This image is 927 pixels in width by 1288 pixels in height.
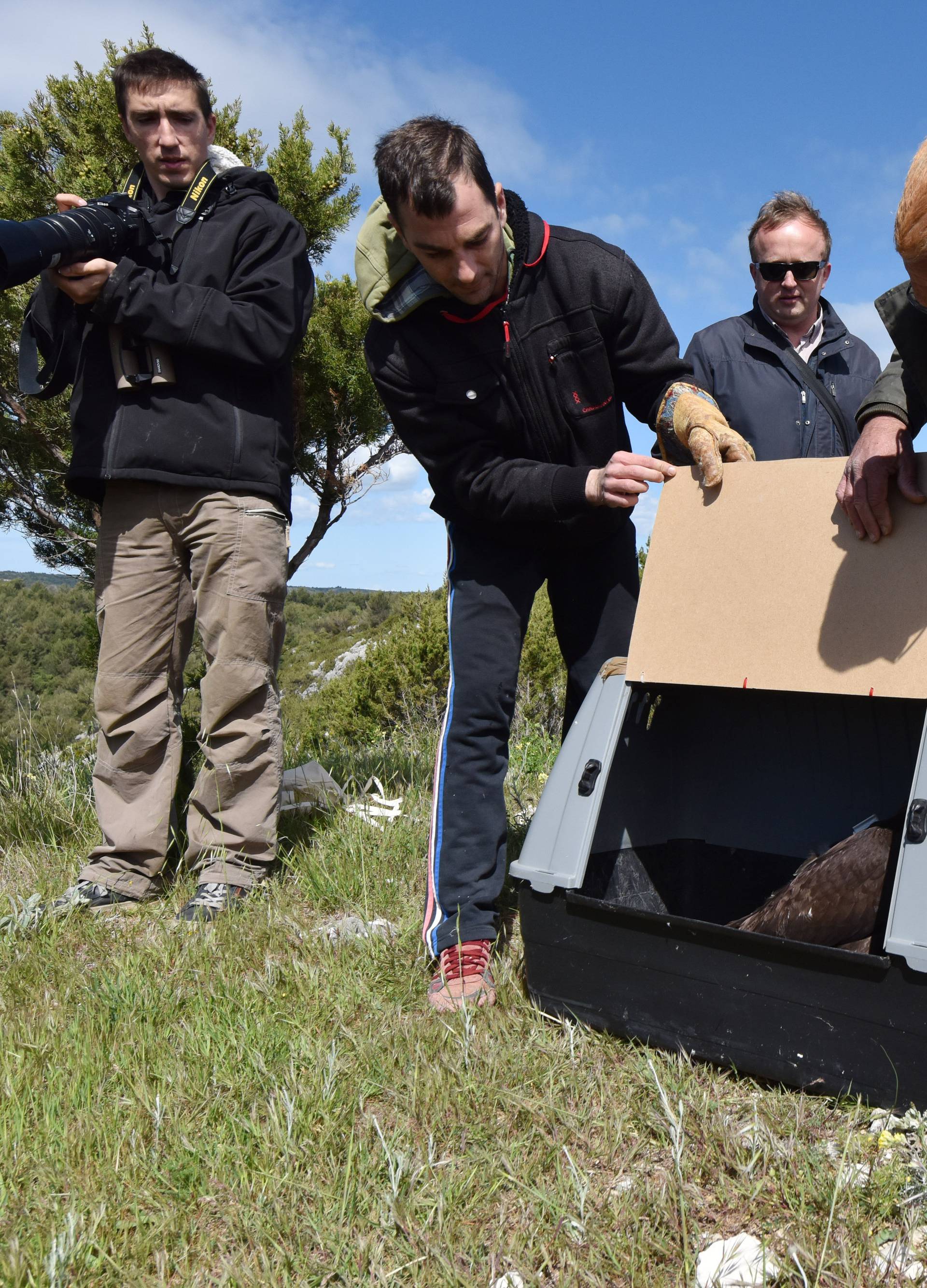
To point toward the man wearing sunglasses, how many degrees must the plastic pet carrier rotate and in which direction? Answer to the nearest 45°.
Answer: approximately 180°

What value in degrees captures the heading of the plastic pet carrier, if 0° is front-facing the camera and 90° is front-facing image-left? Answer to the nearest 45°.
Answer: approximately 0°

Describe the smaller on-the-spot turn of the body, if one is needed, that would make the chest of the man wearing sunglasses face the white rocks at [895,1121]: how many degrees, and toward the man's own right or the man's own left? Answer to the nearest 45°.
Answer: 0° — they already face it

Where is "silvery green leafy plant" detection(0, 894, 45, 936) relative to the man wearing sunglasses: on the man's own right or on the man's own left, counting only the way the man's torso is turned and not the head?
on the man's own right

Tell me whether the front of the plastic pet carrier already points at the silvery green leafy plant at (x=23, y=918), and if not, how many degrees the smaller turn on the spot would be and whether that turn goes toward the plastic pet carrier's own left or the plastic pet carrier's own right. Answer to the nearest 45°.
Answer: approximately 90° to the plastic pet carrier's own right

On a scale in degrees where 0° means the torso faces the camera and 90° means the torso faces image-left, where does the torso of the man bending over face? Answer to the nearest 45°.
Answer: approximately 0°

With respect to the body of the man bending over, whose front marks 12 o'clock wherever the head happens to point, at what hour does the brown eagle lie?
The brown eagle is roughly at 10 o'clock from the man bending over.

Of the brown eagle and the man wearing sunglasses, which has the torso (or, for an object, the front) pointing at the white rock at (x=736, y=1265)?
the man wearing sunglasses
